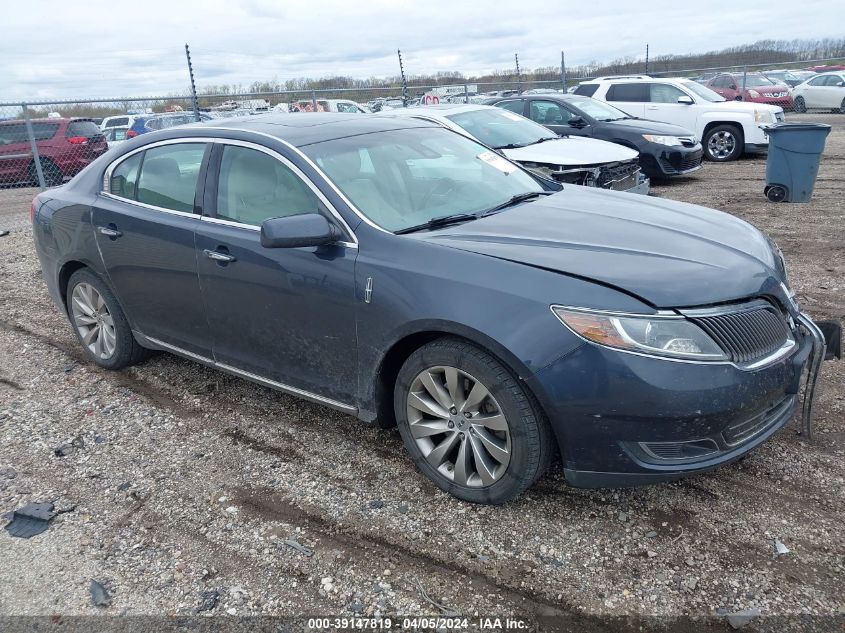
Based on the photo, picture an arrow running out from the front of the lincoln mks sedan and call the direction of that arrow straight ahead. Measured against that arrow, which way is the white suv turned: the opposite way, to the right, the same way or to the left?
the same way

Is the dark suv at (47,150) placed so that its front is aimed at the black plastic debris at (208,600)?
no

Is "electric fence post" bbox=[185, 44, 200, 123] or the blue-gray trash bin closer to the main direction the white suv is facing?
the blue-gray trash bin

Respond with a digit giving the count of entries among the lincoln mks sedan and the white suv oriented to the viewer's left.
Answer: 0

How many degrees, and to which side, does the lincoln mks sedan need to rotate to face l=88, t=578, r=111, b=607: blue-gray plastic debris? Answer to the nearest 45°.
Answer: approximately 90° to its right

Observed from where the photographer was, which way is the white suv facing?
facing the viewer and to the right of the viewer

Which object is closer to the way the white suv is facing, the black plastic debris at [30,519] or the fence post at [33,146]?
the black plastic debris

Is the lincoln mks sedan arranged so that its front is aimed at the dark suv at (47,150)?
no

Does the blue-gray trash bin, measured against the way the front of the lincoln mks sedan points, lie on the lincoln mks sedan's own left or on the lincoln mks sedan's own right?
on the lincoln mks sedan's own left

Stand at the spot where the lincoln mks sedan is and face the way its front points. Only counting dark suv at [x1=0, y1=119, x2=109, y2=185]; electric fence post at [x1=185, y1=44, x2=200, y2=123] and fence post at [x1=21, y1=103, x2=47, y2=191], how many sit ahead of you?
0

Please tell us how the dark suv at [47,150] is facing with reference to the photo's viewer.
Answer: facing away from the viewer and to the left of the viewer

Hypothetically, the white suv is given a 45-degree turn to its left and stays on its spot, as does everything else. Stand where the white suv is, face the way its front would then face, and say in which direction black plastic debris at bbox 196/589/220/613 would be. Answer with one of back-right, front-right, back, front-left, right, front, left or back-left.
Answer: right

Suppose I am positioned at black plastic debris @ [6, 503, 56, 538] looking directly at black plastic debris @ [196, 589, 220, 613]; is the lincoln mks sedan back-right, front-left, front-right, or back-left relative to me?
front-left

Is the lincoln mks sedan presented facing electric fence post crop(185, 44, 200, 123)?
no

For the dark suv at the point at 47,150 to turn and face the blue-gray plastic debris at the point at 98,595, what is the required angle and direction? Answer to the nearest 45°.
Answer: approximately 135° to its left

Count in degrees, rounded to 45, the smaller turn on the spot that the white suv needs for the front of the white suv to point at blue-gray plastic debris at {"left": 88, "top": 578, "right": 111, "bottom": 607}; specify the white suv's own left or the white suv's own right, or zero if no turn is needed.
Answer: approximately 45° to the white suv's own right

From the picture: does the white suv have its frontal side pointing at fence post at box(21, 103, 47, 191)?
no

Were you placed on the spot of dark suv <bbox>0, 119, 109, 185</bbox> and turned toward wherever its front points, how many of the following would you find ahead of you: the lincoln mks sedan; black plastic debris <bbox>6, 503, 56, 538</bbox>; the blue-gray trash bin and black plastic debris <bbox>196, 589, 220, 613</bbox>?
0
